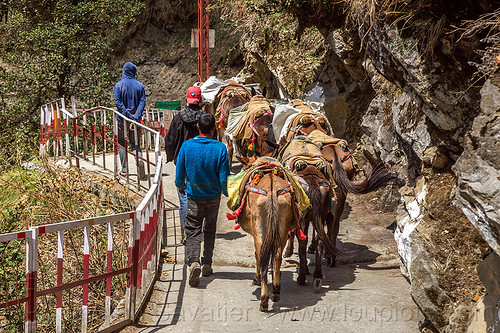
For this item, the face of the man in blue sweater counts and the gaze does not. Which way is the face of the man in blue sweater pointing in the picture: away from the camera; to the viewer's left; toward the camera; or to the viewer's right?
away from the camera

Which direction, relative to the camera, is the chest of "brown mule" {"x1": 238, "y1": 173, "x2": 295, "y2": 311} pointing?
away from the camera

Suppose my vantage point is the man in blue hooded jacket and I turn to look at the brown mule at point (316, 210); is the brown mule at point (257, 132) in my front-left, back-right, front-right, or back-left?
front-left

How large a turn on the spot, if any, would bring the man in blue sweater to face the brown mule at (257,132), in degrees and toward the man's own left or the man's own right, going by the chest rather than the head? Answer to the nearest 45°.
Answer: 0° — they already face it

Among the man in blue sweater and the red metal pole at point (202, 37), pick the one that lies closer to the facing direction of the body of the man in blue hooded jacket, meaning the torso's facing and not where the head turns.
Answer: the red metal pole

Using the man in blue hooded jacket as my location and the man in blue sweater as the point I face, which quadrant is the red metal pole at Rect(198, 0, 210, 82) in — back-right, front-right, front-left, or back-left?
back-left

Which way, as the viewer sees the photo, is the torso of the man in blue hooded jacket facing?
away from the camera

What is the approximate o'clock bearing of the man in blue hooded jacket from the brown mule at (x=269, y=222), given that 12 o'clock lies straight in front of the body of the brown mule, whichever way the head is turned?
The man in blue hooded jacket is roughly at 11 o'clock from the brown mule.

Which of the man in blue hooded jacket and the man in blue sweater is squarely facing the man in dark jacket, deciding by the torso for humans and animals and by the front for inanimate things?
the man in blue sweater

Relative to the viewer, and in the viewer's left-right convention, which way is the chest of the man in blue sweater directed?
facing away from the viewer

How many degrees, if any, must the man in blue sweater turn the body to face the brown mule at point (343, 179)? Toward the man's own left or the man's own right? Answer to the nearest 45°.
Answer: approximately 45° to the man's own right

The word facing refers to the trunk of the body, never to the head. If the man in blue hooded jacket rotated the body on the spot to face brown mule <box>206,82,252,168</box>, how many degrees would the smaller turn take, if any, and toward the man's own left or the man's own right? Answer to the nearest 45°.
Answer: approximately 45° to the man's own right

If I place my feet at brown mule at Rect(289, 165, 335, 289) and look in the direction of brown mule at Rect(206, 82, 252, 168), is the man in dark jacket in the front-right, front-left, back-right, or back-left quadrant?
front-left

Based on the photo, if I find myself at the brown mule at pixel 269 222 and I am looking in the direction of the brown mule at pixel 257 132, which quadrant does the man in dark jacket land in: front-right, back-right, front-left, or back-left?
front-left

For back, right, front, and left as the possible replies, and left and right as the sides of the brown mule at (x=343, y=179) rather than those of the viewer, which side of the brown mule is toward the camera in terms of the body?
back

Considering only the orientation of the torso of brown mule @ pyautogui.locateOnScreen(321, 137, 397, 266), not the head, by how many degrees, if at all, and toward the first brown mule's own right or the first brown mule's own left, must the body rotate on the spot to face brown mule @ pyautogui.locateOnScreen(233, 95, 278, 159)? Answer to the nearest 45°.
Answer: approximately 45° to the first brown mule's own left

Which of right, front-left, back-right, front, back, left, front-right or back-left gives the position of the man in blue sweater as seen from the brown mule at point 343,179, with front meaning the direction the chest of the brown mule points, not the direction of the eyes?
back-left
